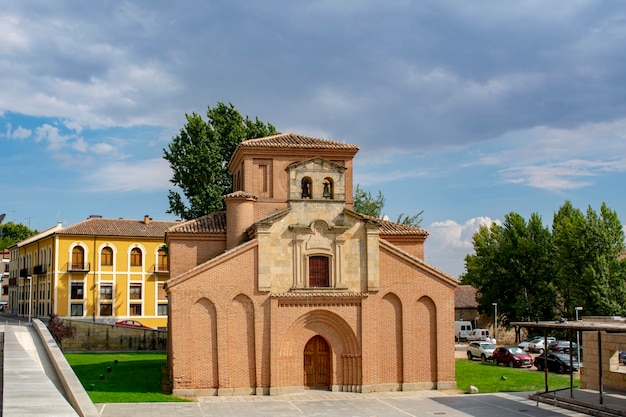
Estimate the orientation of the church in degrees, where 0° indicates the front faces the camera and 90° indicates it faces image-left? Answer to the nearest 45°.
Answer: approximately 0°

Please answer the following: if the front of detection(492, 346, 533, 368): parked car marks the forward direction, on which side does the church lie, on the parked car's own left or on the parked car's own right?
on the parked car's own right

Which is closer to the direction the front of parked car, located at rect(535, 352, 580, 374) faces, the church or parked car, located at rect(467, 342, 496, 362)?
the church
